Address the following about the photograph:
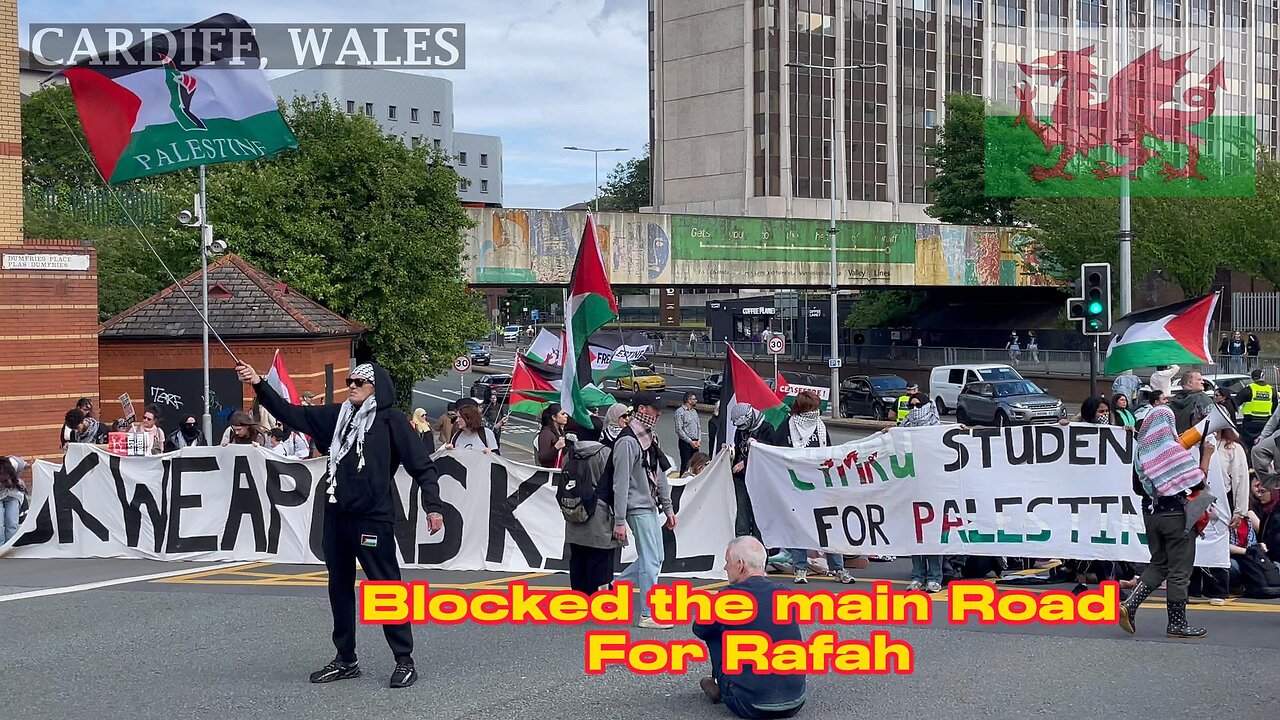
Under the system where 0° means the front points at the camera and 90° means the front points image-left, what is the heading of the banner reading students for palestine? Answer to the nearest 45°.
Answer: approximately 0°

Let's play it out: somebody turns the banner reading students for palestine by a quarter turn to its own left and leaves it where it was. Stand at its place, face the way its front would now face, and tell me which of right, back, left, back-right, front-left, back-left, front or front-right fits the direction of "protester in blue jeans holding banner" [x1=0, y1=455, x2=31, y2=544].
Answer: back

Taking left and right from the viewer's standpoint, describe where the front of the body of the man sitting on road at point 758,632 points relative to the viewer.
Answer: facing away from the viewer and to the left of the viewer

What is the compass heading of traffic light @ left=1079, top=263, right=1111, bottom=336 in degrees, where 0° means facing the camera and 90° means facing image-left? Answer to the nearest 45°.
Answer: approximately 0°

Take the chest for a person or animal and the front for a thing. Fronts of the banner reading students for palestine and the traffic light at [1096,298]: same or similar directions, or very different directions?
same or similar directions

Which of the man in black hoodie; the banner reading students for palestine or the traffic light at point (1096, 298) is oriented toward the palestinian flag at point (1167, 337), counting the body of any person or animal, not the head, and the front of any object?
the traffic light

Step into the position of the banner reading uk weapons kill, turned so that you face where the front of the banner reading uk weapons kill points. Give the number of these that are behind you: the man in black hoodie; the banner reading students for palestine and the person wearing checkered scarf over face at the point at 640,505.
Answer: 0

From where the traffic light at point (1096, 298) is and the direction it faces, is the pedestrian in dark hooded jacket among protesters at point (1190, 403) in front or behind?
in front

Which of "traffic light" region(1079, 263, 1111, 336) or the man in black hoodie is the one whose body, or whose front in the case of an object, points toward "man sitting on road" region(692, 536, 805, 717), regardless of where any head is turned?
the traffic light

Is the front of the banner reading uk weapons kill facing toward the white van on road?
no

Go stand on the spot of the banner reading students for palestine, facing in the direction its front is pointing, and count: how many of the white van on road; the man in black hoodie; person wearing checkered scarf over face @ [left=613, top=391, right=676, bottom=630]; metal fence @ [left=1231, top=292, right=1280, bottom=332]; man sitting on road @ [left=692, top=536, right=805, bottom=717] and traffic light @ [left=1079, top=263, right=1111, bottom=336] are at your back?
3

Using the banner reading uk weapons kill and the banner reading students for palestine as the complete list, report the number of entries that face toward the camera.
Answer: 2

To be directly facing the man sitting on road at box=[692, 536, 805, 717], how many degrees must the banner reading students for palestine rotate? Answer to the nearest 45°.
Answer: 0° — it already faces them

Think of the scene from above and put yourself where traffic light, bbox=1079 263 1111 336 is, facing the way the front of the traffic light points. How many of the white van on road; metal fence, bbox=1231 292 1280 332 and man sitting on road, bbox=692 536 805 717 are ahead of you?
1

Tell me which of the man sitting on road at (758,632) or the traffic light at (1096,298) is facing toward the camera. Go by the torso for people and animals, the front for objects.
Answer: the traffic light

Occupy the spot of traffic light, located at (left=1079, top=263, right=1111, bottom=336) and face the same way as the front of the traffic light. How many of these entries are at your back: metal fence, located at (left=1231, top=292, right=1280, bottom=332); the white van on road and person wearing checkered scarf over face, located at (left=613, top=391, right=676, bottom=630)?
2

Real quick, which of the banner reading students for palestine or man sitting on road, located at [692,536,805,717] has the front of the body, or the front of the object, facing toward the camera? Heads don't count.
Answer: the banner reading students for palestine

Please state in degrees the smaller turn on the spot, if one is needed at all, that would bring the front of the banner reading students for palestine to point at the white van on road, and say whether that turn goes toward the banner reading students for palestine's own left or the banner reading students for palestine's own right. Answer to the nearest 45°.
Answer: approximately 180°

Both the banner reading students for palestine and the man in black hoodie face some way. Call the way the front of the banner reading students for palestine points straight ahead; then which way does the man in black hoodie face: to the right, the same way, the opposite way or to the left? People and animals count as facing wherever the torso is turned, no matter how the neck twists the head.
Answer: the same way

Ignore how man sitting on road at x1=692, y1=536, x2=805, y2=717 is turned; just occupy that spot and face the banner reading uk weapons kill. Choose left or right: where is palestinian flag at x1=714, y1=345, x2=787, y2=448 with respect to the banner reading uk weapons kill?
right
